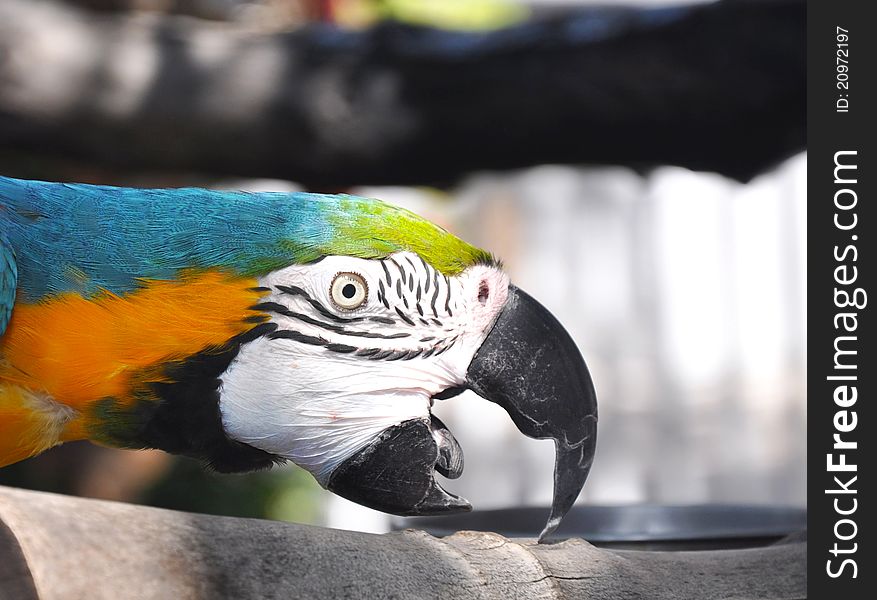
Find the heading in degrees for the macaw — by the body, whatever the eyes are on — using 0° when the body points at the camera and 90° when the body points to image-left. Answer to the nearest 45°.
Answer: approximately 270°
